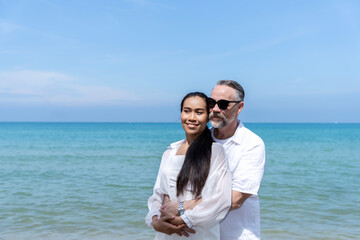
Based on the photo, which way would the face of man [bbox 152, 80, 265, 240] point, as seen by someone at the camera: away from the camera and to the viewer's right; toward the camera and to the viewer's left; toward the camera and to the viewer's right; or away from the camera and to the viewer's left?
toward the camera and to the viewer's left

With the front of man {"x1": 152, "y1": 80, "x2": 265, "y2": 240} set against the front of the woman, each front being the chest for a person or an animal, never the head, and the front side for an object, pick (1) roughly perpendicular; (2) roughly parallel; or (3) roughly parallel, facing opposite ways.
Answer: roughly parallel

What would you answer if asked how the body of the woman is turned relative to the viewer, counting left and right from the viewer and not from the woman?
facing the viewer and to the left of the viewer

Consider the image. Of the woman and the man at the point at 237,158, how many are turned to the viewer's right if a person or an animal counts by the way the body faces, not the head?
0
